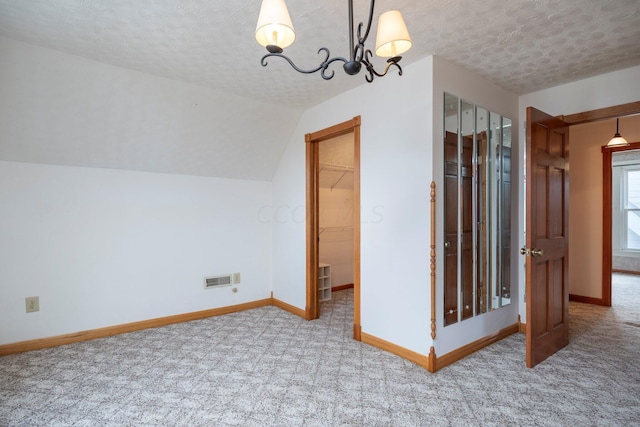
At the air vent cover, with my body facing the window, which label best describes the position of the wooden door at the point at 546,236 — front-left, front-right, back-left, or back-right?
front-right

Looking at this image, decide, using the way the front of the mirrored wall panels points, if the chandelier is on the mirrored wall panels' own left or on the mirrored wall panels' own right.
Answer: on the mirrored wall panels' own right

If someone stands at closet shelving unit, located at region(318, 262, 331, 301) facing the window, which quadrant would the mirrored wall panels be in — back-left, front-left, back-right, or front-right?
front-right

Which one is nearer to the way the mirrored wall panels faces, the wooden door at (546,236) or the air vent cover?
the wooden door

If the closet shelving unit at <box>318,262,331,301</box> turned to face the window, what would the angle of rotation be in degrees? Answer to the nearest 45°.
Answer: approximately 45° to its left

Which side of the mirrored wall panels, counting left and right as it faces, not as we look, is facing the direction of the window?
left

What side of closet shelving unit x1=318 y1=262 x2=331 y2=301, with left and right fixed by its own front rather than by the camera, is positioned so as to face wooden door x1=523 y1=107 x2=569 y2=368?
front

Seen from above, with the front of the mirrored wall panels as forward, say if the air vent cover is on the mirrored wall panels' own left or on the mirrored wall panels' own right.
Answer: on the mirrored wall panels' own right

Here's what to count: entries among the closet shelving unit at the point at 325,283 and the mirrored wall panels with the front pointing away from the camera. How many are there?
0

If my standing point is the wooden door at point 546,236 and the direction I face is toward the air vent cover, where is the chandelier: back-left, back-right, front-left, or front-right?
front-left

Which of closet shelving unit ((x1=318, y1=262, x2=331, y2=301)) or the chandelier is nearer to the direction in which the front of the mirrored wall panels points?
the chandelier

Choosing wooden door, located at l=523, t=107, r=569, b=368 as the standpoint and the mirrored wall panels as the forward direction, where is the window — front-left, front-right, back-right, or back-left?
back-right
